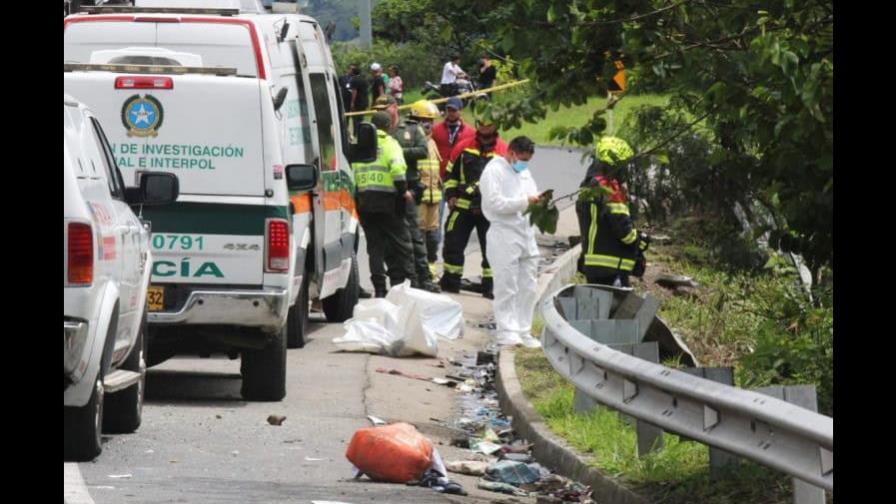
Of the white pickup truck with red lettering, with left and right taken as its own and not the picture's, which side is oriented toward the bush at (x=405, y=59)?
front

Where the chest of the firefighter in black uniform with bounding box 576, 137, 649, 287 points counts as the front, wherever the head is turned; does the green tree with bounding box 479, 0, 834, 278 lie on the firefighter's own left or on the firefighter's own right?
on the firefighter's own right

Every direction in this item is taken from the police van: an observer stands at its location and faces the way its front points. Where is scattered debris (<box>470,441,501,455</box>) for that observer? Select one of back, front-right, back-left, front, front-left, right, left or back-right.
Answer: back-right

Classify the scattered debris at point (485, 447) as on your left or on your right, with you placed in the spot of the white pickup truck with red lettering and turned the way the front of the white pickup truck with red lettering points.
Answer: on your right

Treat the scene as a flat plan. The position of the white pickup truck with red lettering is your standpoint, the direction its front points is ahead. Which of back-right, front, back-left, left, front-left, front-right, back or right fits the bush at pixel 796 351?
right

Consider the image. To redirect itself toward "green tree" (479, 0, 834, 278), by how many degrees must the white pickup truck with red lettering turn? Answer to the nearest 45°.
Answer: approximately 90° to its right

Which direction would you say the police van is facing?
away from the camera

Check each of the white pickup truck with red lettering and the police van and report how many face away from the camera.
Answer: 2

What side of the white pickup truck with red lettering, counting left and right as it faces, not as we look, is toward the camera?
back
